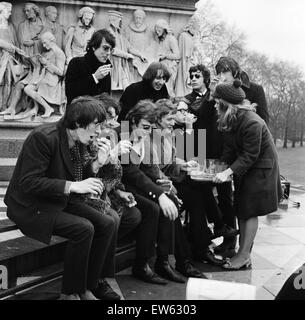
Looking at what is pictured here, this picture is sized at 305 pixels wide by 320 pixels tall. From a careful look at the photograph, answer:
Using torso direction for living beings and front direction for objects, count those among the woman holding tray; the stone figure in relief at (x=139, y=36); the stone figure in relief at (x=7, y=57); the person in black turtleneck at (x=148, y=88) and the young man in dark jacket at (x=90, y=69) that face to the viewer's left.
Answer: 1

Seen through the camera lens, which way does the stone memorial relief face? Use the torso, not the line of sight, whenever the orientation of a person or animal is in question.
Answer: facing the viewer and to the right of the viewer

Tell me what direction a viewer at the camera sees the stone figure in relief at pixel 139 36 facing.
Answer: facing the viewer

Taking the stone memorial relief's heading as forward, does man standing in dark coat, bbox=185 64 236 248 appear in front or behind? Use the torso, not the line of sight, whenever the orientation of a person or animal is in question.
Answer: in front

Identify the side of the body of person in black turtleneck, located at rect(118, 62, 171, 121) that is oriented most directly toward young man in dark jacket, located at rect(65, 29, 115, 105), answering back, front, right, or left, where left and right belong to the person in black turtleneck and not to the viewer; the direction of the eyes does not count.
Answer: right

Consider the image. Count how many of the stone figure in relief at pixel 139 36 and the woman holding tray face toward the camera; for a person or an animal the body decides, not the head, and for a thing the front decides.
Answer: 1

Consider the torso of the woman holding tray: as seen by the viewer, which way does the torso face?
to the viewer's left

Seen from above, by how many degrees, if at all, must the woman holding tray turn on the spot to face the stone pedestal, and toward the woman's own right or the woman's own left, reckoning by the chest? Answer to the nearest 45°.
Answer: approximately 45° to the woman's own right

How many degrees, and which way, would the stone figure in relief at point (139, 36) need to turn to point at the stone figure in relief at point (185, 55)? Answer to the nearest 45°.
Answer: approximately 135° to its left

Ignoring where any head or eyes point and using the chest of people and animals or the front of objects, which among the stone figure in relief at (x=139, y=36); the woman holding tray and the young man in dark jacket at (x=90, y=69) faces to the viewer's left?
the woman holding tray

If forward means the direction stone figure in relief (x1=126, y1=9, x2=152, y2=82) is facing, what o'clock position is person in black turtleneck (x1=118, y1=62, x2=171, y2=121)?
The person in black turtleneck is roughly at 12 o'clock from the stone figure in relief.

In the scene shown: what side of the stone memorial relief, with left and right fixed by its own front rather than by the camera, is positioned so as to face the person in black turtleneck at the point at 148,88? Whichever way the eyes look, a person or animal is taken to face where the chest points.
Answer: front

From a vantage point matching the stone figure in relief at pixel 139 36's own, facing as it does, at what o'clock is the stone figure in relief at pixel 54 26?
the stone figure in relief at pixel 54 26 is roughly at 2 o'clock from the stone figure in relief at pixel 139 36.

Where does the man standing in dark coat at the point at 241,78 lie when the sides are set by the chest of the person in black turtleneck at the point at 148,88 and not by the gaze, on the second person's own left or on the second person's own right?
on the second person's own left

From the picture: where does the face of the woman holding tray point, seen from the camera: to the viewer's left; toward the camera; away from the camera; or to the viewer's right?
to the viewer's left

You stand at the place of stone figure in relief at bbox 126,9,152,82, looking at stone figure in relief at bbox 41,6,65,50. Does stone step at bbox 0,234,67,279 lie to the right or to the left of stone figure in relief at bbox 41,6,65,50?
left

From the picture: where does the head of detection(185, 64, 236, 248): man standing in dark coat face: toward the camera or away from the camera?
toward the camera

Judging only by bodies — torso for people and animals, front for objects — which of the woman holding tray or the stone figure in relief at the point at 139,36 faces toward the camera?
the stone figure in relief
